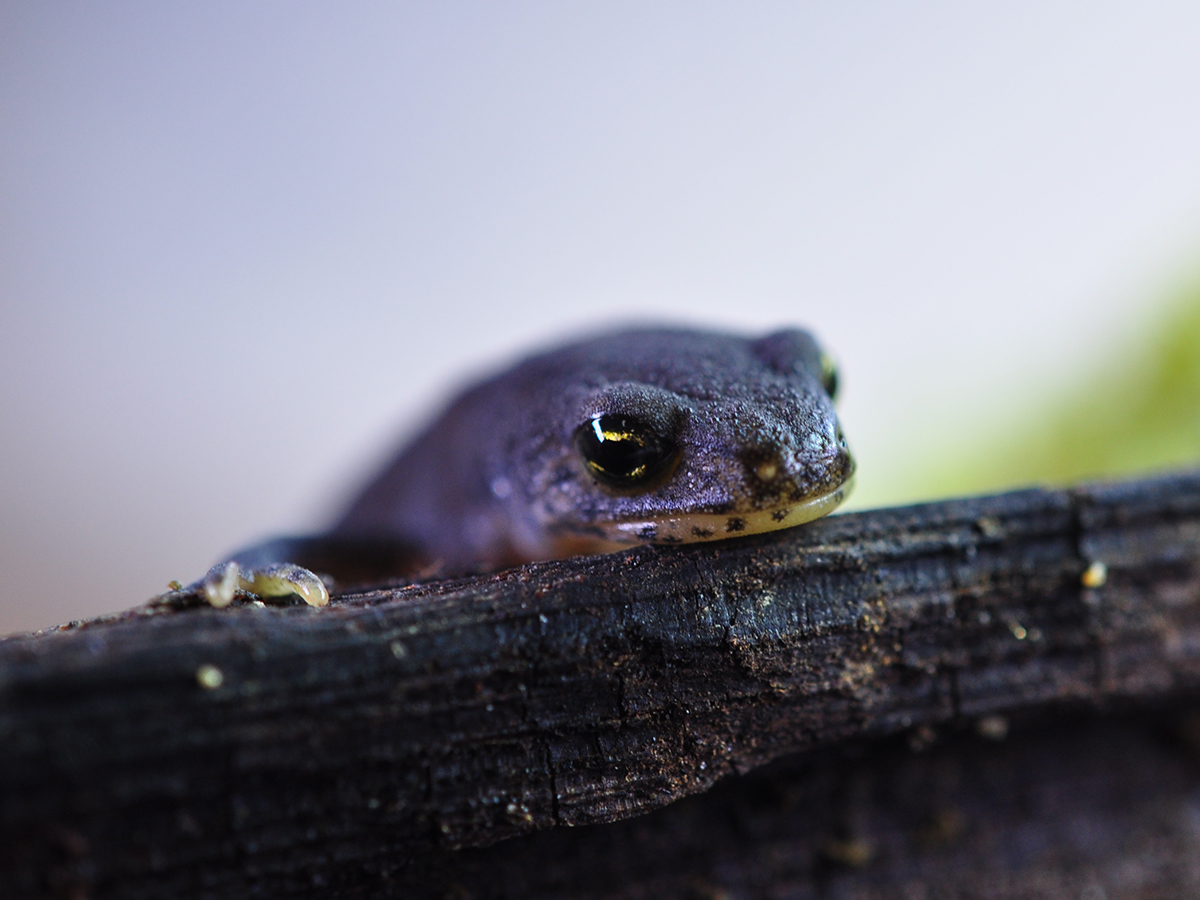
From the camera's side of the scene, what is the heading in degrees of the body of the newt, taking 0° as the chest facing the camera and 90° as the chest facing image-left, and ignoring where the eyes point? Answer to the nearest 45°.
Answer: approximately 315°
